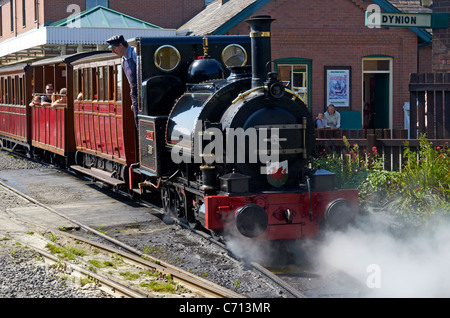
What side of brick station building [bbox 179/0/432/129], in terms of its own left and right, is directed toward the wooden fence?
front

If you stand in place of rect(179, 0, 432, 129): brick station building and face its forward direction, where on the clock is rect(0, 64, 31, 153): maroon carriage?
The maroon carriage is roughly at 3 o'clock from the brick station building.

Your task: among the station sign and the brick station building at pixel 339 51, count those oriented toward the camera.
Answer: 2

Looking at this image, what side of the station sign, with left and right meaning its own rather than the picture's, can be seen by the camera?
front

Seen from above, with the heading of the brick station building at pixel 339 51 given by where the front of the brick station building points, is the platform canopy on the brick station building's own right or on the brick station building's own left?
on the brick station building's own right

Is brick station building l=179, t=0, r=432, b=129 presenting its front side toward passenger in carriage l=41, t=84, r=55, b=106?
no

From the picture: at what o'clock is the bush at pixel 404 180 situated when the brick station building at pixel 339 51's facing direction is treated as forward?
The bush is roughly at 12 o'clock from the brick station building.

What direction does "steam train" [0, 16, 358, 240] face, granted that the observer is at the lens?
facing the viewer and to the right of the viewer

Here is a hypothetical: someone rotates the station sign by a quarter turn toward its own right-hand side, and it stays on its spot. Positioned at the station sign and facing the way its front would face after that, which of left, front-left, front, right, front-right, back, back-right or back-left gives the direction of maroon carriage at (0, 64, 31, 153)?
front-right

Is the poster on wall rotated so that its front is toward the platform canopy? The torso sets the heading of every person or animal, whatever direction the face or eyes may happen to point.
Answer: no

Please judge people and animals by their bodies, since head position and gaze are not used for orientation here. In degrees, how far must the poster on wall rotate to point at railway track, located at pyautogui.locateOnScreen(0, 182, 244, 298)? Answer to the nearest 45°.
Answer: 0° — it already faces it

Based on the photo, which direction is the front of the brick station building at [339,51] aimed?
toward the camera
